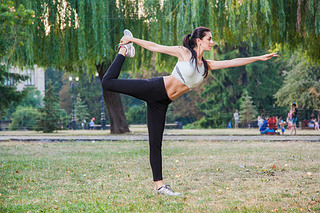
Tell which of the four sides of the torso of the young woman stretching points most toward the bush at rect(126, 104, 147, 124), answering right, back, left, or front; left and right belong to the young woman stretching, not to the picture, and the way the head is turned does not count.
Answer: left

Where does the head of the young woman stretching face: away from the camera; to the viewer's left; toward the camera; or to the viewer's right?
to the viewer's right

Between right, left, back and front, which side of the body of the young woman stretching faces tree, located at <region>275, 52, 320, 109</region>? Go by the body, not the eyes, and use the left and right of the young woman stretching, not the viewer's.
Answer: left

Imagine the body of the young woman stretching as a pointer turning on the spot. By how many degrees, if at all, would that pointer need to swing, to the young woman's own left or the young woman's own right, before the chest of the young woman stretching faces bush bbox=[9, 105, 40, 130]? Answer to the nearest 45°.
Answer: approximately 135° to the young woman's own left

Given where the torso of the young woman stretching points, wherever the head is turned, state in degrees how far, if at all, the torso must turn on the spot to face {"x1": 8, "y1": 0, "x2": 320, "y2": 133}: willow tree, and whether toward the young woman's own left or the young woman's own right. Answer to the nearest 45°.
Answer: approximately 90° to the young woman's own left

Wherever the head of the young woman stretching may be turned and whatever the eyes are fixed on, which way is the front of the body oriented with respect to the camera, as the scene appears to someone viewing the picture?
to the viewer's right
